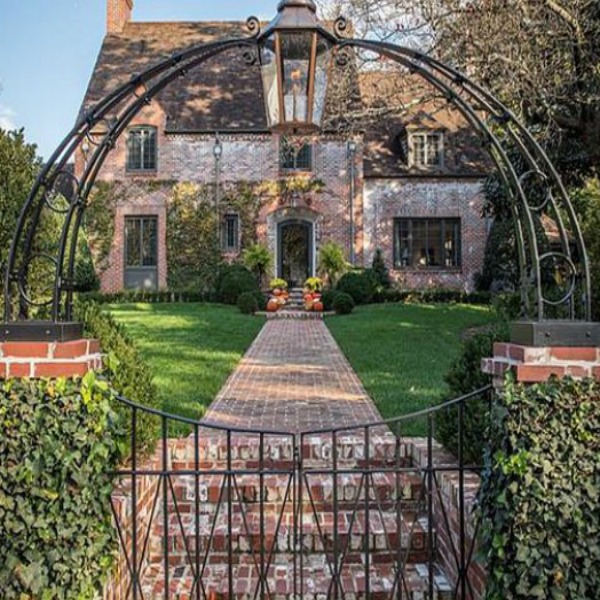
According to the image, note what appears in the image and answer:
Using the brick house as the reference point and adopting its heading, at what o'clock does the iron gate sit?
The iron gate is roughly at 12 o'clock from the brick house.

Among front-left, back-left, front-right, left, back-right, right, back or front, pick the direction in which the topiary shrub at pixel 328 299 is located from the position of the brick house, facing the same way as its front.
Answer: front

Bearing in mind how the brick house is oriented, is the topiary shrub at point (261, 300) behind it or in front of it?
in front

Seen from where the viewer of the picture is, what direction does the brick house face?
facing the viewer

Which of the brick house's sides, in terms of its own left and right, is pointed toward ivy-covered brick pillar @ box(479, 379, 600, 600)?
front

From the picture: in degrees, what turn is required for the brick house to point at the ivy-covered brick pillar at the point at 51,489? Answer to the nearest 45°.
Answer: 0° — it already faces it

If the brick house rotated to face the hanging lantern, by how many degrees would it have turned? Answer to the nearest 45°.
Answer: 0° — it already faces it

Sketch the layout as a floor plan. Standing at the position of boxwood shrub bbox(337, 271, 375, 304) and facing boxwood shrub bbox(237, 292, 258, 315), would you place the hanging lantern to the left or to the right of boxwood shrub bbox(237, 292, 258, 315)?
left

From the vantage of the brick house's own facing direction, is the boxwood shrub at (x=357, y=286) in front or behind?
in front

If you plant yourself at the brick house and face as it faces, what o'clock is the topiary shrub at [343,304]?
The topiary shrub is roughly at 12 o'clock from the brick house.
